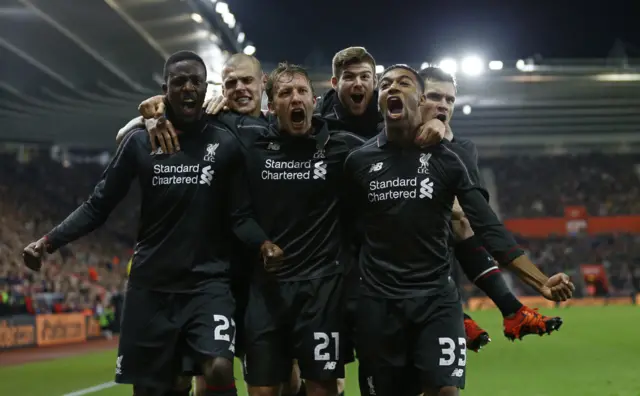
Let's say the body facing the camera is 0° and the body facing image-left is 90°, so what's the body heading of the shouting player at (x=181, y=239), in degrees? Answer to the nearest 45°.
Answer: approximately 0°

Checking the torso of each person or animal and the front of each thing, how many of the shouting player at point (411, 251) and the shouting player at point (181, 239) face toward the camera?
2

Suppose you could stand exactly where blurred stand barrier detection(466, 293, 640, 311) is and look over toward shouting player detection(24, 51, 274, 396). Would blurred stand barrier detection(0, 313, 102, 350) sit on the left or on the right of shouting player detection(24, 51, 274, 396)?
right

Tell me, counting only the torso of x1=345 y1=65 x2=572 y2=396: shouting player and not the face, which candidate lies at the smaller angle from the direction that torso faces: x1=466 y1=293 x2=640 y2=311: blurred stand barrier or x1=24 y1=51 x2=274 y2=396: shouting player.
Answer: the shouting player

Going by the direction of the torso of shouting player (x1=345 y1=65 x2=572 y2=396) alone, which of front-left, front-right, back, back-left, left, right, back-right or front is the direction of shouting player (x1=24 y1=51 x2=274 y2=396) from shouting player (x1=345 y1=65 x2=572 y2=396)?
right

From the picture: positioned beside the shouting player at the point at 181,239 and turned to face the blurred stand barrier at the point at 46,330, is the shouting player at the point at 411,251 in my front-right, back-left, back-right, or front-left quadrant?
back-right

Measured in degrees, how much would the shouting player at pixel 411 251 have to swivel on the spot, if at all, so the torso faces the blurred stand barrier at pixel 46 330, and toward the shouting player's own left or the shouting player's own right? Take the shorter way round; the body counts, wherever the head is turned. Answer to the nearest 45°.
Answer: approximately 135° to the shouting player's own right

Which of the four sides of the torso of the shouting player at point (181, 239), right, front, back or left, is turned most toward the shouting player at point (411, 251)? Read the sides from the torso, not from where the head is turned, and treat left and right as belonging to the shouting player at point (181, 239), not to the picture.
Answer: left

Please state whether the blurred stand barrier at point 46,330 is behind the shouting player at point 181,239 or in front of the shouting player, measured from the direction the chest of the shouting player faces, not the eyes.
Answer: behind
